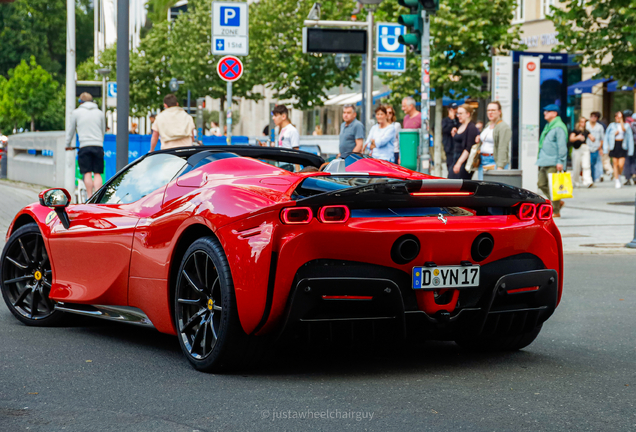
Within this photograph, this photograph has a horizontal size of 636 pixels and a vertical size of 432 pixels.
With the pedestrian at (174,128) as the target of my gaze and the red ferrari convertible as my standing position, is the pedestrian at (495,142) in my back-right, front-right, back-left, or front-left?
front-right

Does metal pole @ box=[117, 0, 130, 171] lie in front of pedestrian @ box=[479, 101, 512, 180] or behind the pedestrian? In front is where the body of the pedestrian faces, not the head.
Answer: in front

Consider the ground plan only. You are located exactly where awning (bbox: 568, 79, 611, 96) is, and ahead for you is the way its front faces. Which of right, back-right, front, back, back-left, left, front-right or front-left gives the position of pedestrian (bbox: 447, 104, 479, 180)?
front-left

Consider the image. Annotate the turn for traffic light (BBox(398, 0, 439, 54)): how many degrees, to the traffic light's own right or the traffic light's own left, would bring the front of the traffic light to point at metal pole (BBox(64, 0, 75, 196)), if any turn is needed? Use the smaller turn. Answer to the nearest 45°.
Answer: approximately 45° to the traffic light's own right

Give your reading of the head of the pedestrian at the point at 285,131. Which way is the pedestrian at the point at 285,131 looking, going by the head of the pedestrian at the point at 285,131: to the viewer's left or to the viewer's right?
to the viewer's left

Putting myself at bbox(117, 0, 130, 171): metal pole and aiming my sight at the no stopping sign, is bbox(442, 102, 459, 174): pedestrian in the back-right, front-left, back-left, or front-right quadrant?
front-right

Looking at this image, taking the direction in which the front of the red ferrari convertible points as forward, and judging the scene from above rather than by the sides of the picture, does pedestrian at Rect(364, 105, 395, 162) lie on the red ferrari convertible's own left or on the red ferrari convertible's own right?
on the red ferrari convertible's own right

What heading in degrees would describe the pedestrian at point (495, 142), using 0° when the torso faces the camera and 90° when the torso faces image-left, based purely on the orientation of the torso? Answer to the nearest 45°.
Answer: approximately 45°

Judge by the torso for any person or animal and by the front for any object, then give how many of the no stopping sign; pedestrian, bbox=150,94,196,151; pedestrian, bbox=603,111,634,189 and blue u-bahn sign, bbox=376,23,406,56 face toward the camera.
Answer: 3

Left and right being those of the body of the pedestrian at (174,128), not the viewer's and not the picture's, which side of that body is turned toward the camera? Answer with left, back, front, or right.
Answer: back

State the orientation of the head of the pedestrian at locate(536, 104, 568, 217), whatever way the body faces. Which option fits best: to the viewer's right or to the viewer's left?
to the viewer's left

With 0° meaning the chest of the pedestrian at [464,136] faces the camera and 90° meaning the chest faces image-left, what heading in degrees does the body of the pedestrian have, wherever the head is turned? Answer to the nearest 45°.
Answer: approximately 45°
